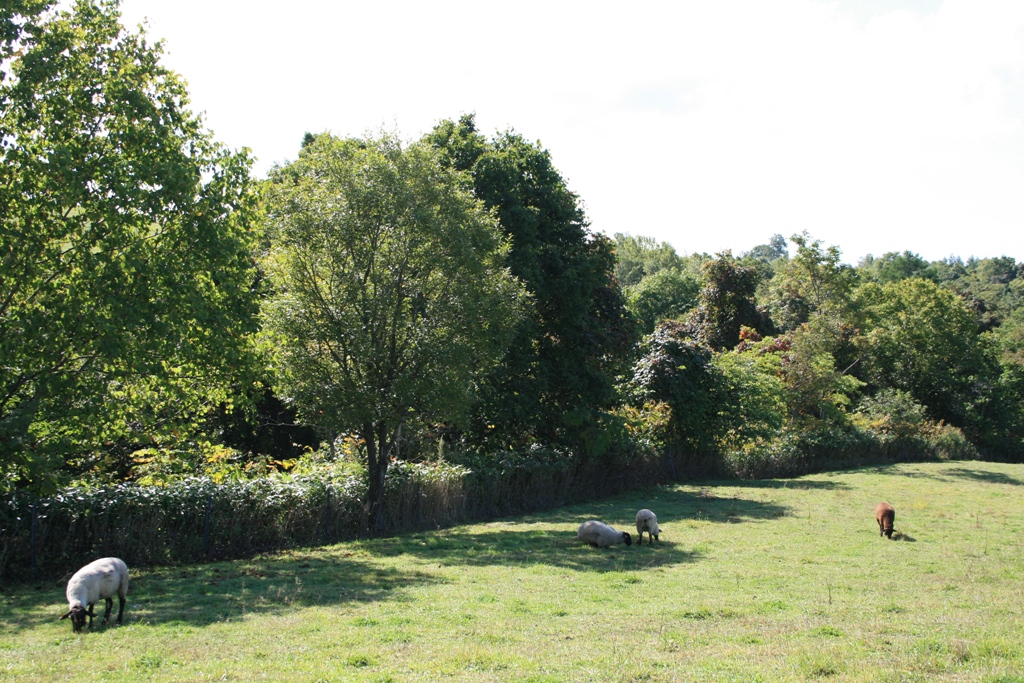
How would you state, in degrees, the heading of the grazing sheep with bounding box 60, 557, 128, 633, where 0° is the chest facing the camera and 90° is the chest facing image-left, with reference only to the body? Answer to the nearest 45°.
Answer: approximately 45°

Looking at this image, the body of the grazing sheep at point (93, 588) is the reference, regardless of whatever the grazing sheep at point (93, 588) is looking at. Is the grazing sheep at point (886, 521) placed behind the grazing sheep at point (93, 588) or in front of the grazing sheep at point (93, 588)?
behind

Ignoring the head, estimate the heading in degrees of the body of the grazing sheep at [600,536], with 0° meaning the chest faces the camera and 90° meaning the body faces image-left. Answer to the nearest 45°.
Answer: approximately 270°

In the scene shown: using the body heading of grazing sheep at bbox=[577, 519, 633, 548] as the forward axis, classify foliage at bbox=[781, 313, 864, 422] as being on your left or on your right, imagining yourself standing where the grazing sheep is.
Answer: on your left

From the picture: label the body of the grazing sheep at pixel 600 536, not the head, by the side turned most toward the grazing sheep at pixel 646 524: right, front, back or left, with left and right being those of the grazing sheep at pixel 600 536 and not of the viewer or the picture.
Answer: front

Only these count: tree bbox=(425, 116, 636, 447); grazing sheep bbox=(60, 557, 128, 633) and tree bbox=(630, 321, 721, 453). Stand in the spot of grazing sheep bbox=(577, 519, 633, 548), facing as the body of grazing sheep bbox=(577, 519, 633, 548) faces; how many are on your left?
2

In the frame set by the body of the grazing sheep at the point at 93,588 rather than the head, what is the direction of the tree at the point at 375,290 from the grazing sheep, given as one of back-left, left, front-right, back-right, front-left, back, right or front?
back

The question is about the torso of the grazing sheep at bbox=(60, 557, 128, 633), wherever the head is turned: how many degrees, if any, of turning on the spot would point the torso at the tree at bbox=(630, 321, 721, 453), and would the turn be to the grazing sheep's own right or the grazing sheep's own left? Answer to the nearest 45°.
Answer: approximately 180°

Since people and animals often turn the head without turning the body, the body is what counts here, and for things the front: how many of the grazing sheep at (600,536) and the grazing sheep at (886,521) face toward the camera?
1
